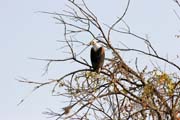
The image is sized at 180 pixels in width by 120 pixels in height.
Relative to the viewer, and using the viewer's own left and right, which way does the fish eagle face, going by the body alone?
facing away from the viewer and to the left of the viewer
